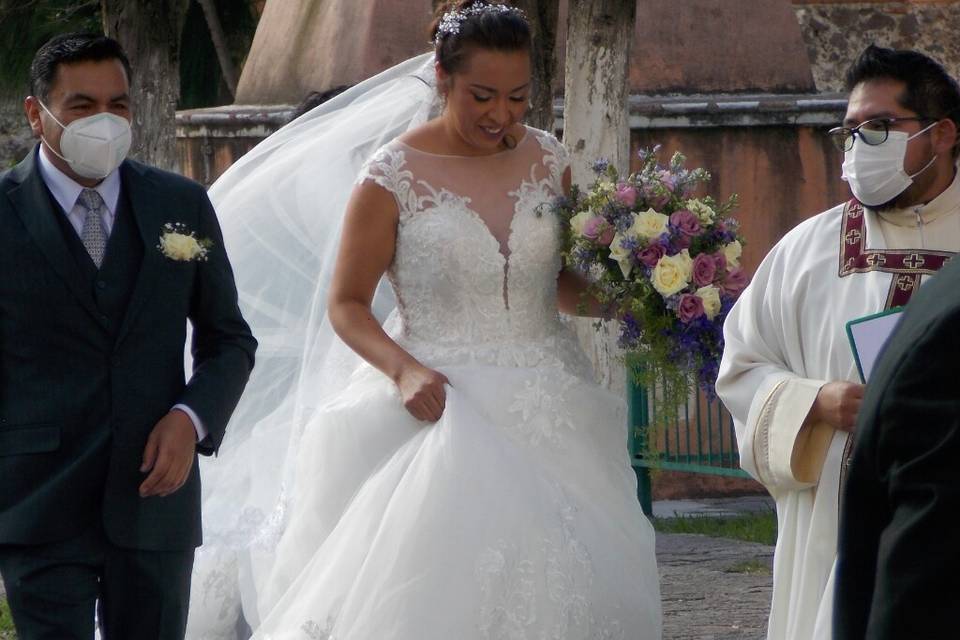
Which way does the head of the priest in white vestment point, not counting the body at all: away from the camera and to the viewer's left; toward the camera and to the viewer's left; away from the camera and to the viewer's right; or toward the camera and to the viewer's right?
toward the camera and to the viewer's left

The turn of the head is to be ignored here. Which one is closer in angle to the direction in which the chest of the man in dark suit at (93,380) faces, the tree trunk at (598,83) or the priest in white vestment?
the priest in white vestment

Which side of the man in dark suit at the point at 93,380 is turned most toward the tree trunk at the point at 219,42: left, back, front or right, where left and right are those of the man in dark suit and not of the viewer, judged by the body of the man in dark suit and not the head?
back

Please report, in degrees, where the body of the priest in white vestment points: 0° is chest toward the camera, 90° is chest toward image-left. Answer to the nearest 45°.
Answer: approximately 0°

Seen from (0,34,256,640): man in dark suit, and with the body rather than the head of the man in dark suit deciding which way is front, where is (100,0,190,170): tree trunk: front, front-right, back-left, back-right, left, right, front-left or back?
back

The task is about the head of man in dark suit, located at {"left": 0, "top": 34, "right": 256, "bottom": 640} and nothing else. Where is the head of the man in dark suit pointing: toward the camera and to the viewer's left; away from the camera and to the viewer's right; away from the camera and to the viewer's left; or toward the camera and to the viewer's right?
toward the camera and to the viewer's right

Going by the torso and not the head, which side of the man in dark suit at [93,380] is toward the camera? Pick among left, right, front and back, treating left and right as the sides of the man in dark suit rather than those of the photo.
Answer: front
